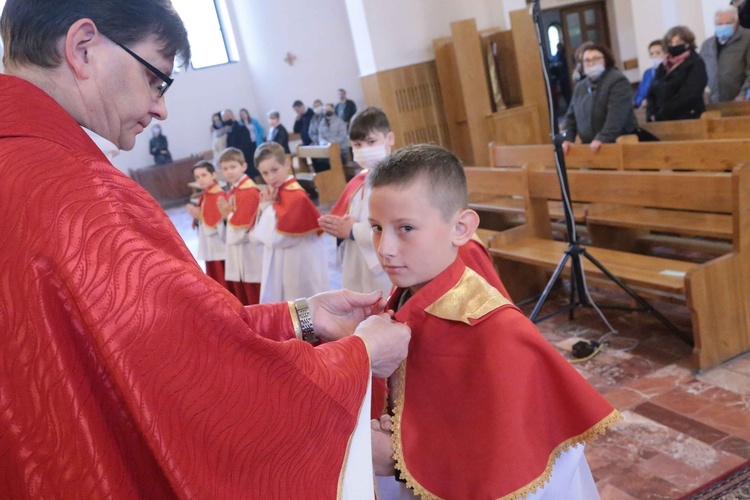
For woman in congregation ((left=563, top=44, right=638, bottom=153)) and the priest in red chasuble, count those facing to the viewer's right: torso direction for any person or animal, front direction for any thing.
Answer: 1

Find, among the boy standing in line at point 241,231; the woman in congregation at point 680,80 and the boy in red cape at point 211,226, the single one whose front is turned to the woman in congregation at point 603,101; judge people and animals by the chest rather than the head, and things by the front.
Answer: the woman in congregation at point 680,80

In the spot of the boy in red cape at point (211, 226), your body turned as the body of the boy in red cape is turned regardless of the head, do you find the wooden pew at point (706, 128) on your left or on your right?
on your left

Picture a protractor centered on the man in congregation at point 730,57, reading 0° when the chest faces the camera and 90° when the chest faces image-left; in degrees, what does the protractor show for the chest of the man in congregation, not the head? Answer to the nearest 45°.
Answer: approximately 45°

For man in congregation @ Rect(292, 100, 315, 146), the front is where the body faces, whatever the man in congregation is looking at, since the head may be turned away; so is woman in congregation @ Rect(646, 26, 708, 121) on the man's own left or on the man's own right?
on the man's own left

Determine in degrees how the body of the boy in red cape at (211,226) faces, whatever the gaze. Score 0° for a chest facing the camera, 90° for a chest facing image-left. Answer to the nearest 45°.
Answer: approximately 45°

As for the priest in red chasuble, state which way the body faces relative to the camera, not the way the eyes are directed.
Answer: to the viewer's right

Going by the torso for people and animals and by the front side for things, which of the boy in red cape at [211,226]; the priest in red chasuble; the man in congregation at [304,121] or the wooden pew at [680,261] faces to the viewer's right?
the priest in red chasuble

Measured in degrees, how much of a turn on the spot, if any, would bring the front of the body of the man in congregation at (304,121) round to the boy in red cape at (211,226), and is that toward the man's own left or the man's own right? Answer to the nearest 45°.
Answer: approximately 45° to the man's own left

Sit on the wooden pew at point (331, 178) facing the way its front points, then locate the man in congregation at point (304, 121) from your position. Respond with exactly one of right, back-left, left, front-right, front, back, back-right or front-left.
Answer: back-right

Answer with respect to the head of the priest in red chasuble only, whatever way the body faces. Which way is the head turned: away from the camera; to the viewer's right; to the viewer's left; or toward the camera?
to the viewer's right
